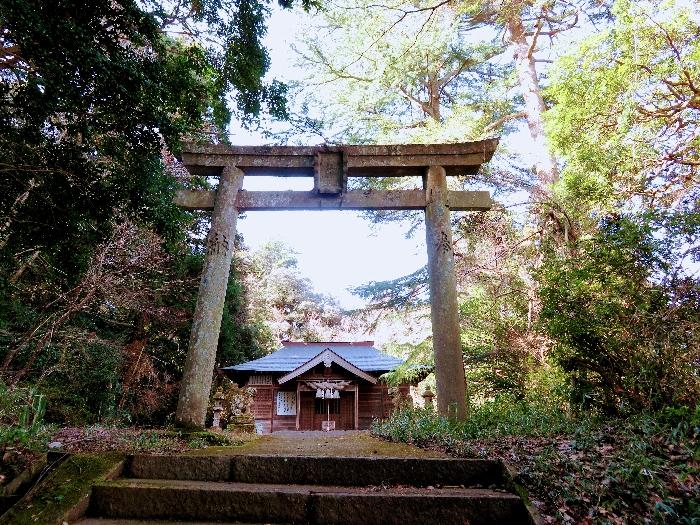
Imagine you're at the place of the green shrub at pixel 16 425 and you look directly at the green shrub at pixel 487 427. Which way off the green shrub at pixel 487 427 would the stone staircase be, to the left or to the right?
right

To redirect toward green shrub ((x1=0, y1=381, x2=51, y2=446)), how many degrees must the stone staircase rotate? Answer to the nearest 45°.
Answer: approximately 90° to its right

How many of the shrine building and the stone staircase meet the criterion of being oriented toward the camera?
2

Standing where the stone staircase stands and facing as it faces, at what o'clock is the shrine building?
The shrine building is roughly at 6 o'clock from the stone staircase.

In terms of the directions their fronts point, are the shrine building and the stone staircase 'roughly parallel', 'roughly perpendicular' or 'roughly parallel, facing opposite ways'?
roughly parallel

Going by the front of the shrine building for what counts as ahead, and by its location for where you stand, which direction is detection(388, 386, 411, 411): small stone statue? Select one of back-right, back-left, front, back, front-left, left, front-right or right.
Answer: left

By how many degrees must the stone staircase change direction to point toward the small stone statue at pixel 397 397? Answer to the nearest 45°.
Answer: approximately 180°

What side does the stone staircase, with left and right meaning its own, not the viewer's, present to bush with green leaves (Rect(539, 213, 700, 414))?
left

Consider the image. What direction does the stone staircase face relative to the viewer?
toward the camera

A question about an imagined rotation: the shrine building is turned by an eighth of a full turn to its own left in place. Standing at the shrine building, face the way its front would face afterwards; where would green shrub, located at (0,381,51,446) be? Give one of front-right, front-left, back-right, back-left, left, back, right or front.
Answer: front-right

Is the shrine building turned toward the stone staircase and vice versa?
no

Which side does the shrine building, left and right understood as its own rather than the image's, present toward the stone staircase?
front

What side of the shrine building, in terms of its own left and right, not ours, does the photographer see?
front

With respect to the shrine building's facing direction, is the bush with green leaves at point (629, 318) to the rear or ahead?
ahead
